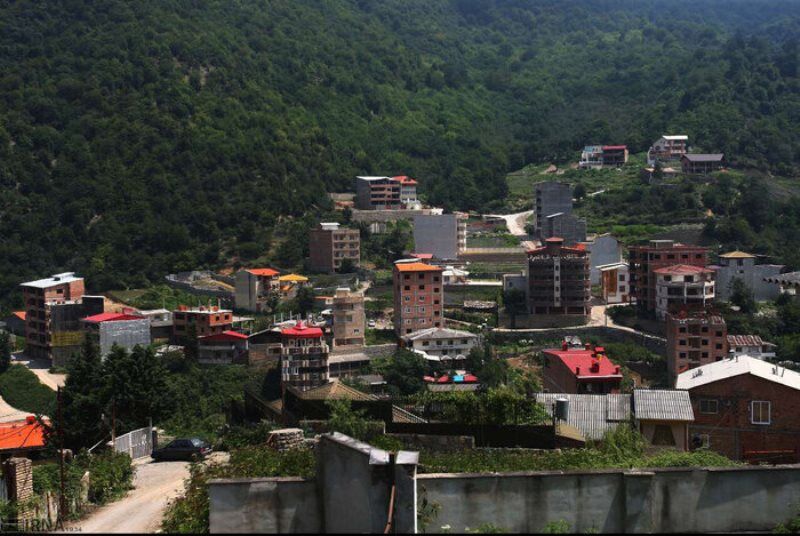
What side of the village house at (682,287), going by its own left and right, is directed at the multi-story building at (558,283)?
right

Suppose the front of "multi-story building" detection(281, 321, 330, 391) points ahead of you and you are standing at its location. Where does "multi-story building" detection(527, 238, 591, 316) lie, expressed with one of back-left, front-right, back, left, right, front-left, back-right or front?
back-left

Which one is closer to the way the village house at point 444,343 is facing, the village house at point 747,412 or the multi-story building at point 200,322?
the village house

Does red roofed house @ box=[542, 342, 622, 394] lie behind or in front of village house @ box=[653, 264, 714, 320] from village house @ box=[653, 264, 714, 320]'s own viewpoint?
in front

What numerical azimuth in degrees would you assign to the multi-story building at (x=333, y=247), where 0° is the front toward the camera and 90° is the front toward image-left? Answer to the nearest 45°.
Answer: approximately 315°

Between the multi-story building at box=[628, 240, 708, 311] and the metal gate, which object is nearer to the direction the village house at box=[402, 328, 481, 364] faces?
the metal gate

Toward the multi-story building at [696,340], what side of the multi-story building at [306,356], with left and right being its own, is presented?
left

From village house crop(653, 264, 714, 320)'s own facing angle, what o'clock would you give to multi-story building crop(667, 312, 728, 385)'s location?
The multi-story building is roughly at 12 o'clock from the village house.

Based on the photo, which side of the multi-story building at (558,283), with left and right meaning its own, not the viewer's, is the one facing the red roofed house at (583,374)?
front
